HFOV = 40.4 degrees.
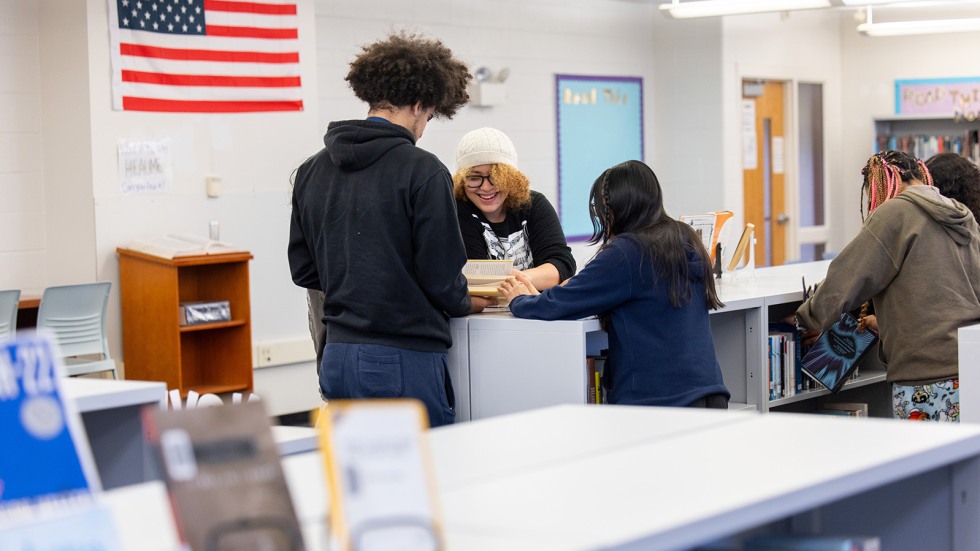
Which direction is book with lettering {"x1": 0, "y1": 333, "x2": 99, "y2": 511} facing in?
toward the camera

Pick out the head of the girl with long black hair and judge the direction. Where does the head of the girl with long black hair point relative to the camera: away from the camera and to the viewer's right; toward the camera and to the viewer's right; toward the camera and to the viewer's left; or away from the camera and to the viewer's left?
away from the camera and to the viewer's left

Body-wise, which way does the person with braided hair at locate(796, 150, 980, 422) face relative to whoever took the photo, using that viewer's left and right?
facing away from the viewer and to the left of the viewer

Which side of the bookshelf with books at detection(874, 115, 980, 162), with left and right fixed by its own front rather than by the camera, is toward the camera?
front

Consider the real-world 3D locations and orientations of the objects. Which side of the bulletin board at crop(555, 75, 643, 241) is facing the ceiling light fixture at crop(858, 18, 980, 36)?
left

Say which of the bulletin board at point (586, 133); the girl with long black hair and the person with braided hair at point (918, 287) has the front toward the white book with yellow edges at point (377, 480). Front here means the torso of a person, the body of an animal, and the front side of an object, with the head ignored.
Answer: the bulletin board

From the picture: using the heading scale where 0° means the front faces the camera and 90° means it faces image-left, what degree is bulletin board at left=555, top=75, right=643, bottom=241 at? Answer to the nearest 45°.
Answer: approximately 0°

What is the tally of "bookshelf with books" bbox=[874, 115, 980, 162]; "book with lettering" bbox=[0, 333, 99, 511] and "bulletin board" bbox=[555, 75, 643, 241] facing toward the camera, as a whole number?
3

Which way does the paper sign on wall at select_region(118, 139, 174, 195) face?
toward the camera

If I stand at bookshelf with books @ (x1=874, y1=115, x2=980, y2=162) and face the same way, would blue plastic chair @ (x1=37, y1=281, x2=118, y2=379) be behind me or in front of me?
in front

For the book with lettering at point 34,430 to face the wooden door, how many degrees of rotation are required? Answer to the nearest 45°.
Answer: approximately 135° to its left

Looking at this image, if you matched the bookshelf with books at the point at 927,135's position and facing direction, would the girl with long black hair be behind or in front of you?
in front

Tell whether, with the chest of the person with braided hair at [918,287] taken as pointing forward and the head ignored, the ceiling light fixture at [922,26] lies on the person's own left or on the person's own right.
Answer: on the person's own right

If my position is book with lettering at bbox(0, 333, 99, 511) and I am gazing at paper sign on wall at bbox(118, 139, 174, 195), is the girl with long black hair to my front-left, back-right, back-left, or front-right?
front-right

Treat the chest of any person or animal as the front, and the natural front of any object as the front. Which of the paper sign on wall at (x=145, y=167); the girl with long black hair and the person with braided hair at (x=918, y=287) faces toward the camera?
the paper sign on wall

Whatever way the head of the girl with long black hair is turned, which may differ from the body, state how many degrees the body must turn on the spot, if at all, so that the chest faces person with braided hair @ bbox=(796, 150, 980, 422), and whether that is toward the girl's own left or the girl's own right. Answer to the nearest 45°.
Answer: approximately 90° to the girl's own right

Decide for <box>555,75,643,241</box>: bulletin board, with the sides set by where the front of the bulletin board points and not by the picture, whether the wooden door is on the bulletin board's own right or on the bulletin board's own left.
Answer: on the bulletin board's own left

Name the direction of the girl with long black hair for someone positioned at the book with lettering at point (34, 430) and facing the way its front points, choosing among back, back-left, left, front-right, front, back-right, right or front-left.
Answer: back-left
